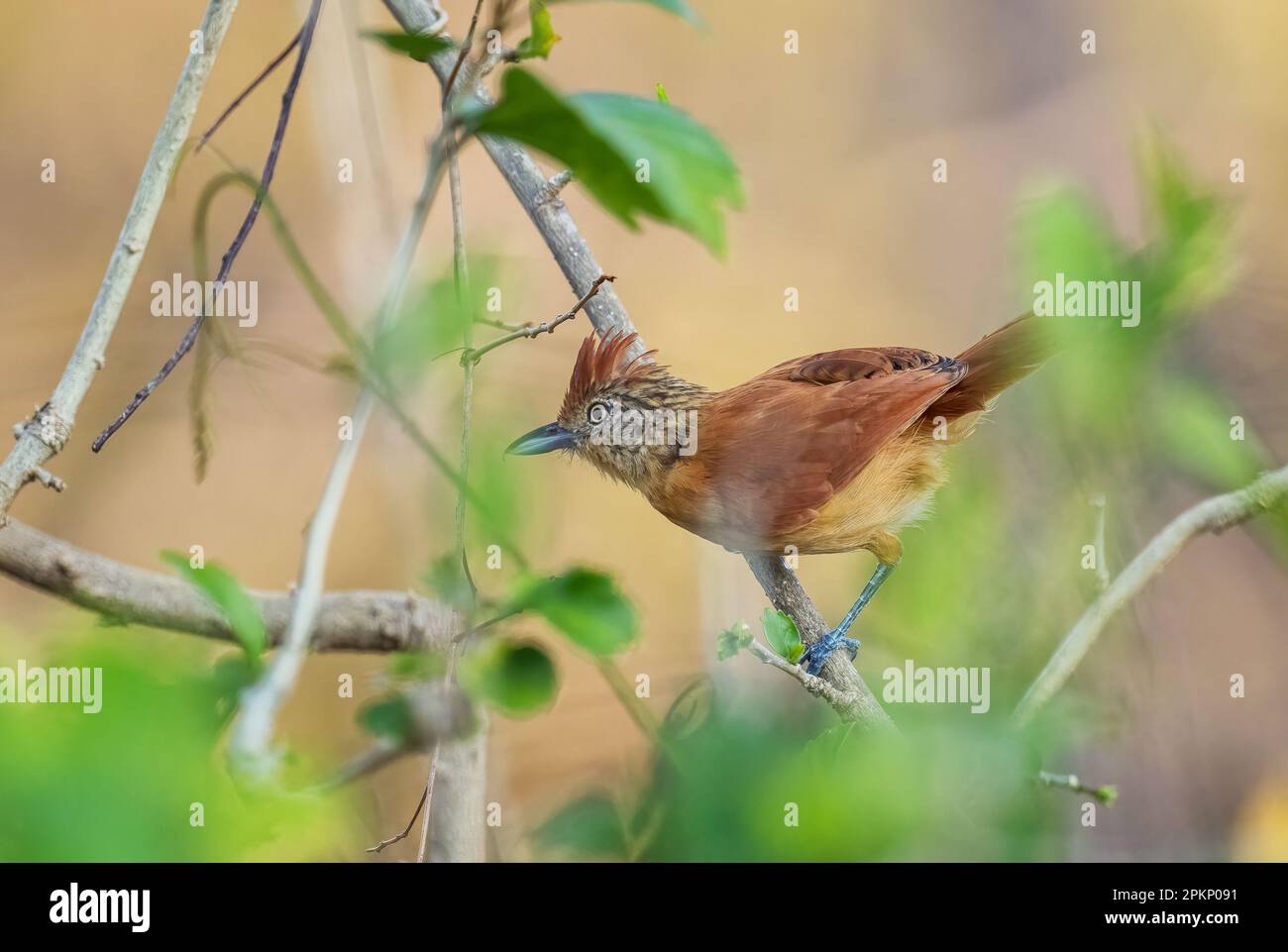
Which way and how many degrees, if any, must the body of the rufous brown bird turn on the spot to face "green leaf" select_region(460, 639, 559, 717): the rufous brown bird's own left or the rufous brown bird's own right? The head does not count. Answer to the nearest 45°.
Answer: approximately 90° to the rufous brown bird's own left

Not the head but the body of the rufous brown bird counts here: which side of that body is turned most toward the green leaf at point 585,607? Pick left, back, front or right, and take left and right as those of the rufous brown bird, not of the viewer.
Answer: left

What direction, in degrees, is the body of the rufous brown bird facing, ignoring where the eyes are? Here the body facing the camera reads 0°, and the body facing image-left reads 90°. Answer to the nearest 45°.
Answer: approximately 90°

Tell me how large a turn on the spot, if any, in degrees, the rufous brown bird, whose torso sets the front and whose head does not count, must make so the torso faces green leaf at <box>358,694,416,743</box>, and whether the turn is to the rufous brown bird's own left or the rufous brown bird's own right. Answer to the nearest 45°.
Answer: approximately 90° to the rufous brown bird's own left

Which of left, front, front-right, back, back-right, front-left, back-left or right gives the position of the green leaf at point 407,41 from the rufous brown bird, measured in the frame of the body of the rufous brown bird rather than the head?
front

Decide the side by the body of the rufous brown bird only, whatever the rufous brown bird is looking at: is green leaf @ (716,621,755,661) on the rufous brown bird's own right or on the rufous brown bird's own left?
on the rufous brown bird's own left
